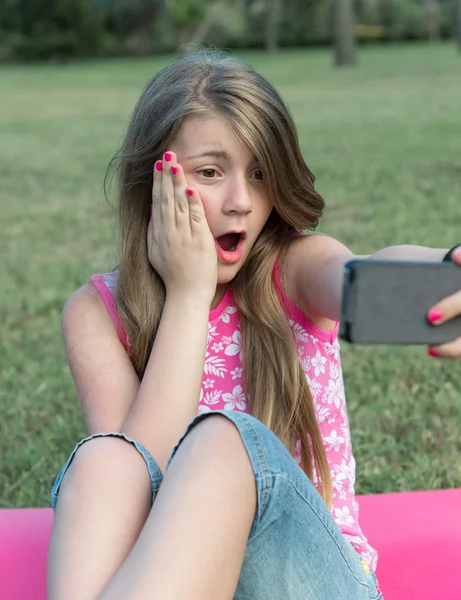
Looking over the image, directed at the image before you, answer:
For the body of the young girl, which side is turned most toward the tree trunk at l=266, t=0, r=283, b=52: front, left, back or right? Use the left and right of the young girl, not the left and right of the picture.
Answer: back

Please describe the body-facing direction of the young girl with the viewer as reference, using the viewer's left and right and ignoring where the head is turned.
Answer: facing the viewer

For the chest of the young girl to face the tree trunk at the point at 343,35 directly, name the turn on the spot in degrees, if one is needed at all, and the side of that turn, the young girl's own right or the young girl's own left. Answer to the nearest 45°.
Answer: approximately 180°
